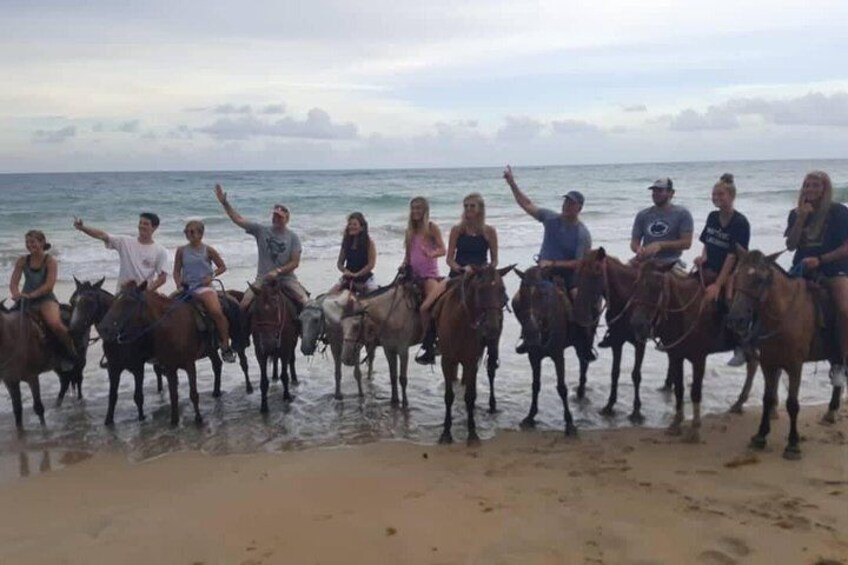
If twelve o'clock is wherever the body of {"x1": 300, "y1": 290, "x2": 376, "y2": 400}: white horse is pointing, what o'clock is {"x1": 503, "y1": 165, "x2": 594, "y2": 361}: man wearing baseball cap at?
The man wearing baseball cap is roughly at 8 o'clock from the white horse.

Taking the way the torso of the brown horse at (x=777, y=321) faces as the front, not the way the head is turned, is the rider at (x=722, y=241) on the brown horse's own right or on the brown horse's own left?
on the brown horse's own right

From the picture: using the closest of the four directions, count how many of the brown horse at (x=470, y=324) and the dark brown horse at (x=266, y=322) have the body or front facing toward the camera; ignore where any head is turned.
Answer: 2

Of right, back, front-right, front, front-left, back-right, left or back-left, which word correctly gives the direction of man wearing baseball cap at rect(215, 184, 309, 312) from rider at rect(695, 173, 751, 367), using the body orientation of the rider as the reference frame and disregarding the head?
front-right

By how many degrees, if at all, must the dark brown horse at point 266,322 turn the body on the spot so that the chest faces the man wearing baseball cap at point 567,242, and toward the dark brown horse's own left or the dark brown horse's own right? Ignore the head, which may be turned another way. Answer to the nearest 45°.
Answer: approximately 90° to the dark brown horse's own left

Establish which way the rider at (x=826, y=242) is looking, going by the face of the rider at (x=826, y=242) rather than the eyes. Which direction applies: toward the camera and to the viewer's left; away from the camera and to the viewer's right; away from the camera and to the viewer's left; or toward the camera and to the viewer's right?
toward the camera and to the viewer's left

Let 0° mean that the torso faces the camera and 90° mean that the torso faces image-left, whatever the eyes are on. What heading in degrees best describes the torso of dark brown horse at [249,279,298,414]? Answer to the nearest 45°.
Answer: approximately 0°
